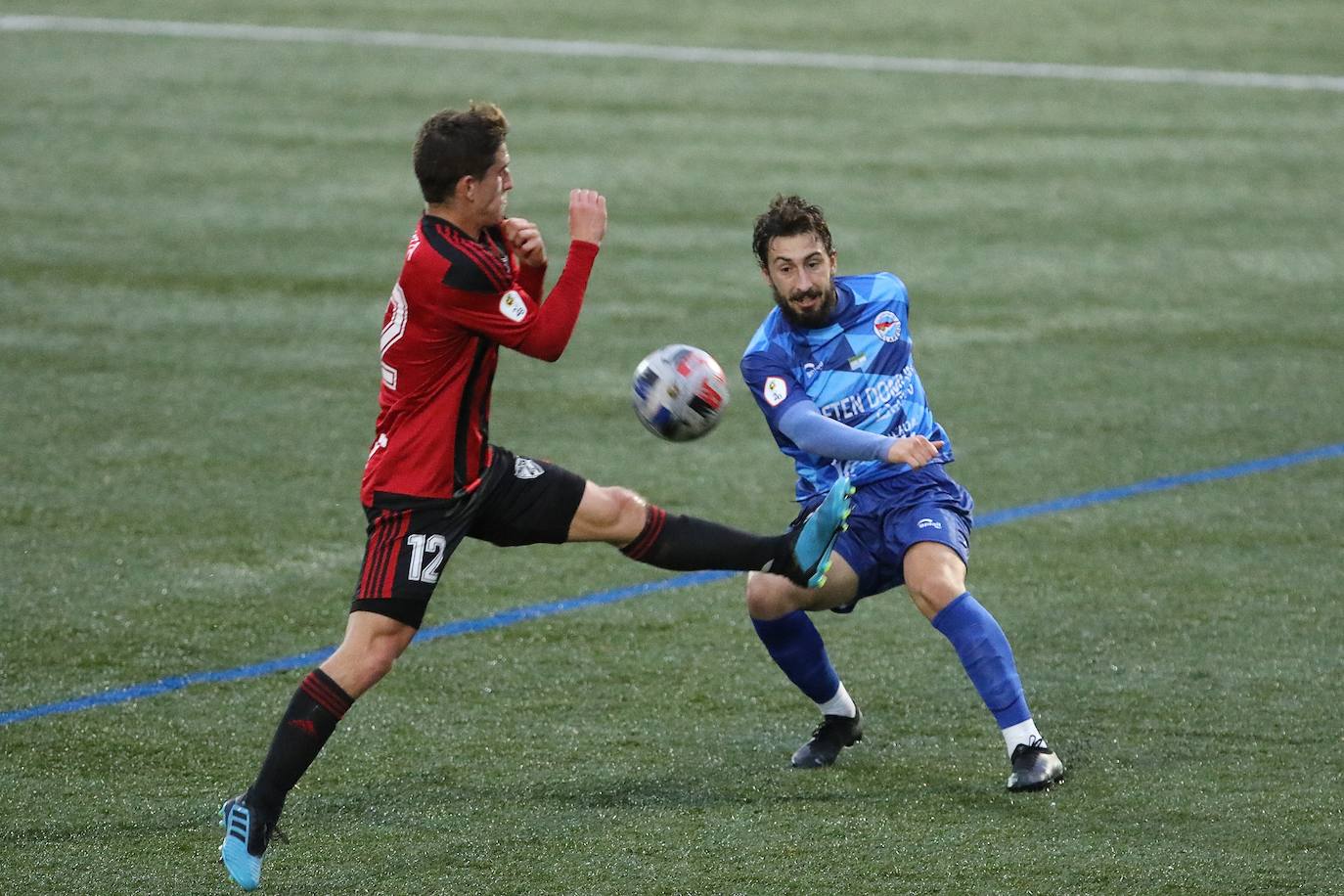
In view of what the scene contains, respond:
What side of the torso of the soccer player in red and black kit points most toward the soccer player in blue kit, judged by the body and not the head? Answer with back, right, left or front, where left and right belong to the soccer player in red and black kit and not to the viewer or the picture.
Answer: front

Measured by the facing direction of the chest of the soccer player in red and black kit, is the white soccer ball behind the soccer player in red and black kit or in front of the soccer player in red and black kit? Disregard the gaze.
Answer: in front

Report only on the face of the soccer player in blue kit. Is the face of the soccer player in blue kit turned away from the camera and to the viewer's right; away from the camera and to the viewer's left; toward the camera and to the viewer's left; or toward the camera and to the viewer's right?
toward the camera and to the viewer's left

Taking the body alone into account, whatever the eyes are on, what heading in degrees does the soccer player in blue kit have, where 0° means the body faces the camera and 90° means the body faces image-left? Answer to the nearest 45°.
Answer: approximately 0°

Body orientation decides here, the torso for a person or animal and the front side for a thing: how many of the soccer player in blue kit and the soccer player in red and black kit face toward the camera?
1

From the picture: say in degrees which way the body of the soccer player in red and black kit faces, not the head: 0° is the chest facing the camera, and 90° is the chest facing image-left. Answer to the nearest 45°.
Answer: approximately 270°

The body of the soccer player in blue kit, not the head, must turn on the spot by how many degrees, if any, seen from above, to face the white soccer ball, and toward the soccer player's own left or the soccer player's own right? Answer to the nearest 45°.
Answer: approximately 90° to the soccer player's own right

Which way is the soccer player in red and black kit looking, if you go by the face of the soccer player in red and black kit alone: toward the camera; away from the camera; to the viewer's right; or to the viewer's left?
to the viewer's right

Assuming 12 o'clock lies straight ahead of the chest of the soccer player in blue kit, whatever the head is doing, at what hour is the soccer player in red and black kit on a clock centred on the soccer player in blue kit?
The soccer player in red and black kit is roughly at 2 o'clock from the soccer player in blue kit.
